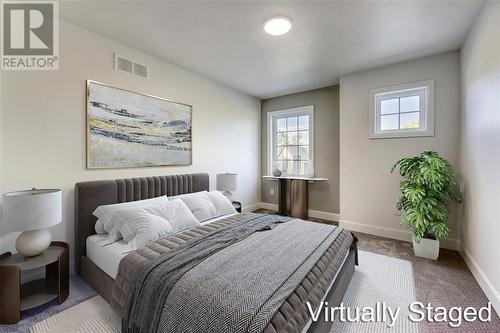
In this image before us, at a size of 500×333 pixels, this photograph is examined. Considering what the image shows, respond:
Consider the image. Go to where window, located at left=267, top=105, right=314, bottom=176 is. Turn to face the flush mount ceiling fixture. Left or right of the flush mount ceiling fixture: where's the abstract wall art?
right

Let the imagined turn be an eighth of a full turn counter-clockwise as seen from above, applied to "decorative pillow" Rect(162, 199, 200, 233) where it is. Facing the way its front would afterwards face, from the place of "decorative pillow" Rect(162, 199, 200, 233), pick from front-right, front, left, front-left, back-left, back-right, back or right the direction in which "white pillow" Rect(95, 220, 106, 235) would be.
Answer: back

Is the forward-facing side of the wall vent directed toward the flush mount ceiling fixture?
yes

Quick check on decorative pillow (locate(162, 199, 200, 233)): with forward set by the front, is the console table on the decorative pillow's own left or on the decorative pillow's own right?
on the decorative pillow's own left

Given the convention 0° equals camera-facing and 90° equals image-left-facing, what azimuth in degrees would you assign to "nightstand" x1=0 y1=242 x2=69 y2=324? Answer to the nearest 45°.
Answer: approximately 315°

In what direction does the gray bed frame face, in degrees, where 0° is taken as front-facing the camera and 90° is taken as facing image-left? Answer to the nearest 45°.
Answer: approximately 315°

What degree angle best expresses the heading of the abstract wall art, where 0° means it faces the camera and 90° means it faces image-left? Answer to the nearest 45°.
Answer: approximately 315°
